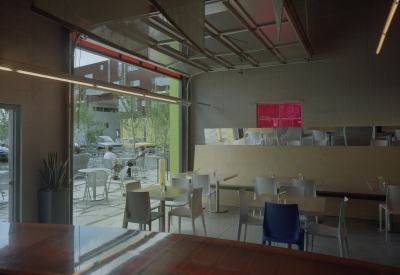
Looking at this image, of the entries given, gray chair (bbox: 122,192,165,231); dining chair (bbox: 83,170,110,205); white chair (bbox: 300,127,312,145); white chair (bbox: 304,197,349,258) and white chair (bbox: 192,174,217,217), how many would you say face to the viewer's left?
1

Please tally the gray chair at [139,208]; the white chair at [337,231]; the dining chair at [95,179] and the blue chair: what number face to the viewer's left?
1

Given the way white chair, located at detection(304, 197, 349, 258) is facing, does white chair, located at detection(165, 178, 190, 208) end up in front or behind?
in front

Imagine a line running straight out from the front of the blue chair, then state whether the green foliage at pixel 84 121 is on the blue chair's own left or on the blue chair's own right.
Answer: on the blue chair's own left

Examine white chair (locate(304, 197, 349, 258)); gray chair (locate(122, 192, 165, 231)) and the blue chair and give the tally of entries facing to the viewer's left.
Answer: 1

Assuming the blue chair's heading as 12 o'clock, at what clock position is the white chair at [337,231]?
The white chair is roughly at 2 o'clock from the blue chair.

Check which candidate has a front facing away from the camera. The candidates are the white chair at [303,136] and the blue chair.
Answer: the blue chair

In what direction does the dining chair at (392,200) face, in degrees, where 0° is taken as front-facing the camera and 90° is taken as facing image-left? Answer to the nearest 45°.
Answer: approximately 135°

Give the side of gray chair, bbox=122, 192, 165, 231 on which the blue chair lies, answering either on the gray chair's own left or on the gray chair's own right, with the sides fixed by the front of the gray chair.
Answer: on the gray chair's own right
